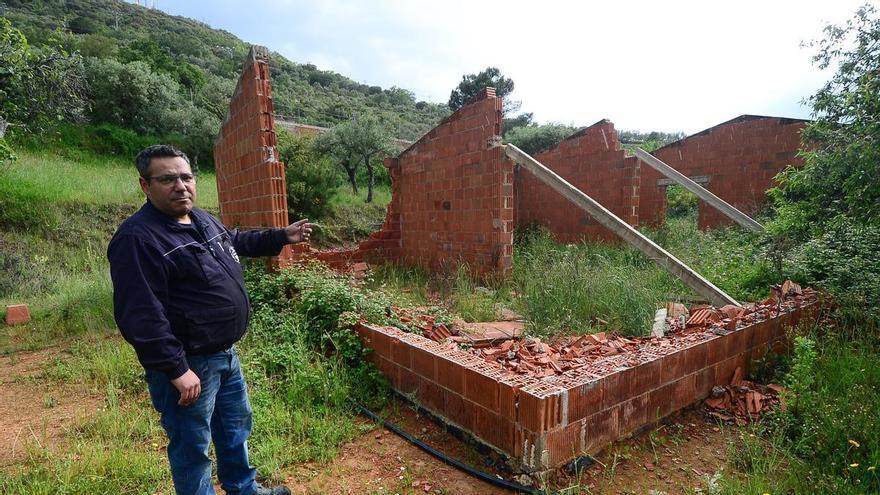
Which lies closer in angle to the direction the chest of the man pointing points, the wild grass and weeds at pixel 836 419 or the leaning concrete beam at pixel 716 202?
the wild grass and weeds

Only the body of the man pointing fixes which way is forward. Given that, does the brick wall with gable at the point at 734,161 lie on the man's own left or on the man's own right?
on the man's own left

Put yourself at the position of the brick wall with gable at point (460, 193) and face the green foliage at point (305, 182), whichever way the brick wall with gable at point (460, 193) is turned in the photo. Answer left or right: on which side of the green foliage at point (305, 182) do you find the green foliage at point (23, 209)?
left

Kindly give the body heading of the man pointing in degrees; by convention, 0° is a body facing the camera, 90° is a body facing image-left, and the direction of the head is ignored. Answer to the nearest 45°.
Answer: approximately 315°

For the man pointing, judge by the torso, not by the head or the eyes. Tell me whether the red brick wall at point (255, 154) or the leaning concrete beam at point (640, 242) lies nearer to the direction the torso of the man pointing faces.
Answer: the leaning concrete beam

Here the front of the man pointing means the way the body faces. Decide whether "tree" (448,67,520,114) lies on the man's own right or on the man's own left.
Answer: on the man's own left

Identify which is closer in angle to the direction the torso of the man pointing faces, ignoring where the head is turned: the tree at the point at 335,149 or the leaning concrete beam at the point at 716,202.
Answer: the leaning concrete beam
